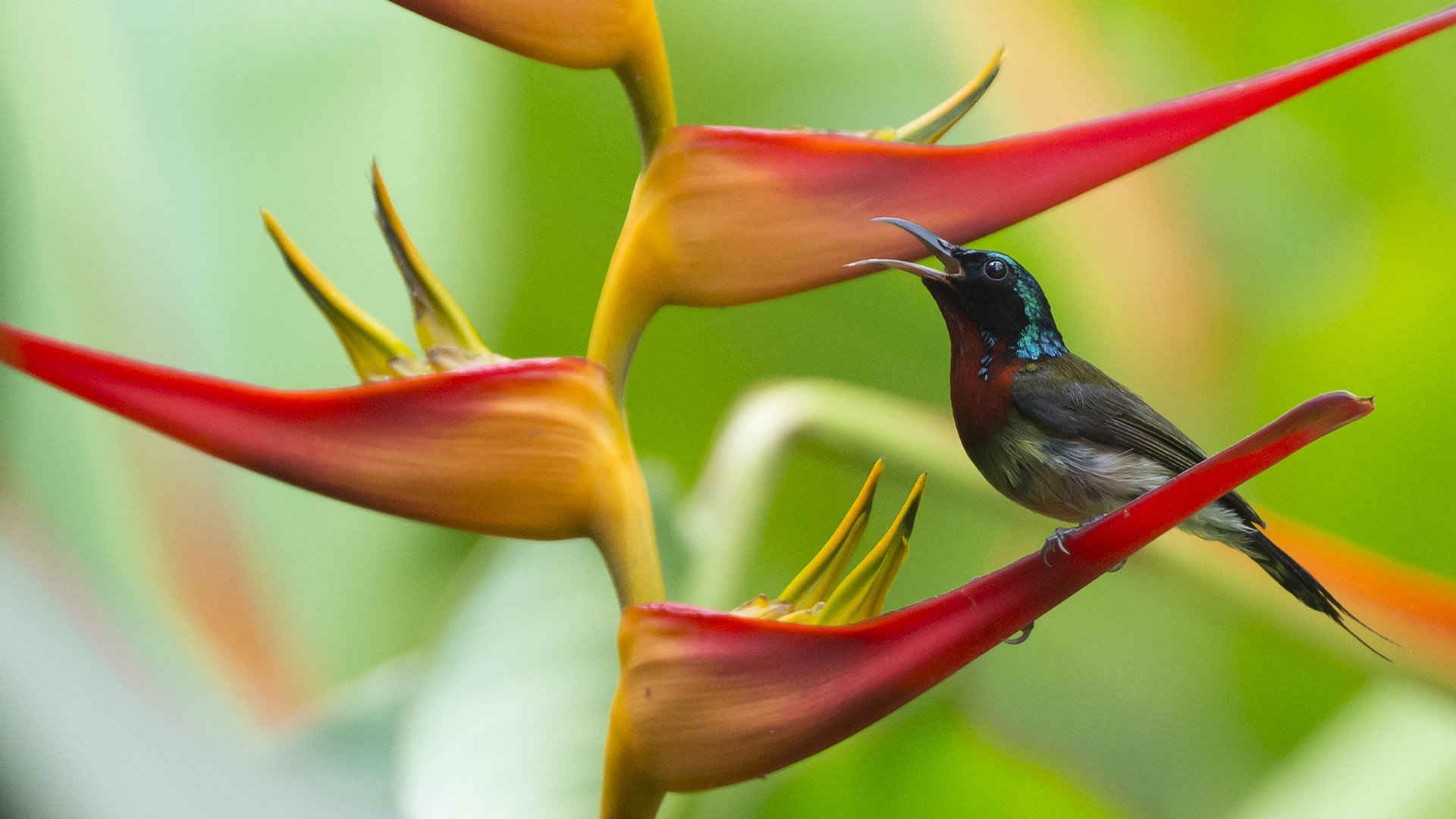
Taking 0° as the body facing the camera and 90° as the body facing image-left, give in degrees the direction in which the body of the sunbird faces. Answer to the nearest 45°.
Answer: approximately 90°
